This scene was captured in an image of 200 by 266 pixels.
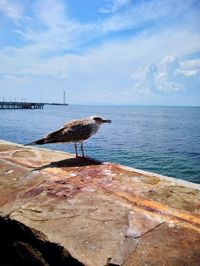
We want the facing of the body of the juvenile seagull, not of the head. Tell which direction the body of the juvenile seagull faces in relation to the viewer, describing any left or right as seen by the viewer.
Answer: facing to the right of the viewer
